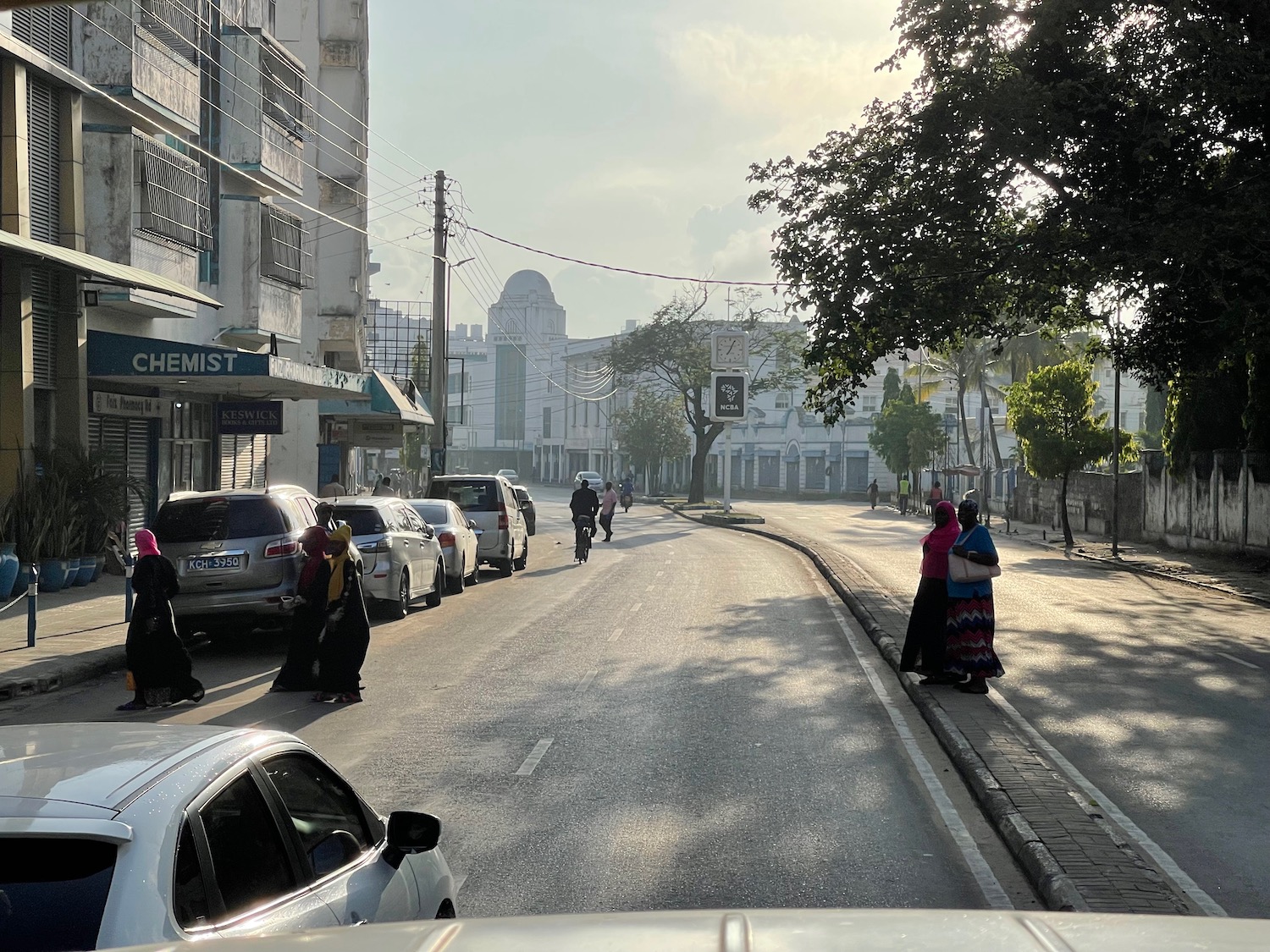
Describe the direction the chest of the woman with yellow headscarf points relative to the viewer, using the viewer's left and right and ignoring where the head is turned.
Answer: facing to the left of the viewer

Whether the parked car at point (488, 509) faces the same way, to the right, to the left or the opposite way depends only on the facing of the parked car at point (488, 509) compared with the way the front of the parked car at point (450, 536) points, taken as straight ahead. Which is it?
the same way

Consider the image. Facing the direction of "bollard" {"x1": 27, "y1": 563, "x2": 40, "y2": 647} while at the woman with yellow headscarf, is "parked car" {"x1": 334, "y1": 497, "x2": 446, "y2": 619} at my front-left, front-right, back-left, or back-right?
front-right

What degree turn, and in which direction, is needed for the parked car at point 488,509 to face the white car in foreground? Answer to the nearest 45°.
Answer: approximately 180°

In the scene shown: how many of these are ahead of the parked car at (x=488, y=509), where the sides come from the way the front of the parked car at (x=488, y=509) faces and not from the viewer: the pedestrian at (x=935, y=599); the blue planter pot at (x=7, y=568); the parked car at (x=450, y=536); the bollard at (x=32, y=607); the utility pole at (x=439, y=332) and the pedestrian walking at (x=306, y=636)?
1

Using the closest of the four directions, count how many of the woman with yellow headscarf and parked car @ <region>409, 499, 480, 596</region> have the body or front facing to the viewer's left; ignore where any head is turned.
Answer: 1

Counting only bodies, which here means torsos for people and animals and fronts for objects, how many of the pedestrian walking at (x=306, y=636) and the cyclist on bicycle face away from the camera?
1

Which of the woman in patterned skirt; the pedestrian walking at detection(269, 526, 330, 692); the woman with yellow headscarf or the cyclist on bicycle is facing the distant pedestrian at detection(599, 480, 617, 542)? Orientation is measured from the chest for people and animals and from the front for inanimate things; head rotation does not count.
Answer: the cyclist on bicycle

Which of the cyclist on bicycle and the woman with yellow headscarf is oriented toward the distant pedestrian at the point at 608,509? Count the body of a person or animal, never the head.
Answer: the cyclist on bicycle

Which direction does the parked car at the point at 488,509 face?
away from the camera

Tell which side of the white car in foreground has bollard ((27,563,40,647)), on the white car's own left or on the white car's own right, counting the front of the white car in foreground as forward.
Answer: on the white car's own left

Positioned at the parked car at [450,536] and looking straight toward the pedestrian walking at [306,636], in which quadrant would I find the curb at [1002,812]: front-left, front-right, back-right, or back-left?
front-left

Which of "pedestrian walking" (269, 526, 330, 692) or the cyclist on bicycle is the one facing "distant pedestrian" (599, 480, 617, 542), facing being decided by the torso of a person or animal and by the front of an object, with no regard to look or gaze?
the cyclist on bicycle

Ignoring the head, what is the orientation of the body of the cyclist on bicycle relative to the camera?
away from the camera
